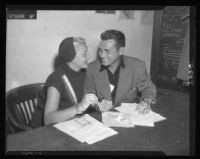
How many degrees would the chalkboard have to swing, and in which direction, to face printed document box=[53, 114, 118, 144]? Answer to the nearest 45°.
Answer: approximately 45° to its right

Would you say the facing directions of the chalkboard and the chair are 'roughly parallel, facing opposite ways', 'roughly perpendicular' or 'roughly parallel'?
roughly perpendicular
